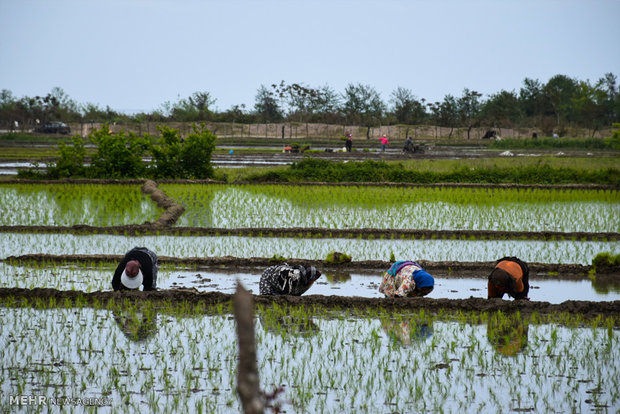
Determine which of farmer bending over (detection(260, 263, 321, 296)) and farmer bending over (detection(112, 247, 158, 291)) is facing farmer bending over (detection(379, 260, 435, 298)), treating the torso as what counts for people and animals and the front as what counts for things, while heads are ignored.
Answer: farmer bending over (detection(260, 263, 321, 296))

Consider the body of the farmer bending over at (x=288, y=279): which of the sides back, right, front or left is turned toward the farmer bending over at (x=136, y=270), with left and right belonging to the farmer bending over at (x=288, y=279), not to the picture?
back

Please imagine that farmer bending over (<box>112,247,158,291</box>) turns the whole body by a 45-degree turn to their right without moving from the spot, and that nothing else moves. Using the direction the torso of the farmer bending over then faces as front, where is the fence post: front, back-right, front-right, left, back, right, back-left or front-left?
left

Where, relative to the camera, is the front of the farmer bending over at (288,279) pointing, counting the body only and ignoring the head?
to the viewer's right

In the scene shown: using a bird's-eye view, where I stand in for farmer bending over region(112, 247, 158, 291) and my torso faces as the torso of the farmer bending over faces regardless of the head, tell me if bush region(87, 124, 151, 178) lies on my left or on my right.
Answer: on my right

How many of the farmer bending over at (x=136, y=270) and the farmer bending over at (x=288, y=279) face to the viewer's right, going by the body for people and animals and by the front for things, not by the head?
1

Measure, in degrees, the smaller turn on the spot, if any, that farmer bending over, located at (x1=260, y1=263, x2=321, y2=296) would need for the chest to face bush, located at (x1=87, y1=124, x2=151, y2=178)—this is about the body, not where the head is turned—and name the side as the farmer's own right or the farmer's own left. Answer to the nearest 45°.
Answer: approximately 90° to the farmer's own left

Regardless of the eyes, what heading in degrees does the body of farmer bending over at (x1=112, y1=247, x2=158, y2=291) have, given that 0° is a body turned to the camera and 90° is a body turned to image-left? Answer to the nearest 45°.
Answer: approximately 45°

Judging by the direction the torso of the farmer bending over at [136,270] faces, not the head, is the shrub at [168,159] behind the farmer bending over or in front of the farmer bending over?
behind

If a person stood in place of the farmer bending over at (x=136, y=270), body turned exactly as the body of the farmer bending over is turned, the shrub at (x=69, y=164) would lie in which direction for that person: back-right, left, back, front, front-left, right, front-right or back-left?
back-right

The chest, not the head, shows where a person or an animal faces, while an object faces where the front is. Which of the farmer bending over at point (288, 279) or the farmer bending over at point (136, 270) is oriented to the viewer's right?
the farmer bending over at point (288, 279)

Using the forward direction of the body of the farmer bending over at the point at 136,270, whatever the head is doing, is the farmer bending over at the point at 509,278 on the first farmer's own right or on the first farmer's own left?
on the first farmer's own left

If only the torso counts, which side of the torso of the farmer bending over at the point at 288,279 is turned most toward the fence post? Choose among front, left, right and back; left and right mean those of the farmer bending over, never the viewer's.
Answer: right
